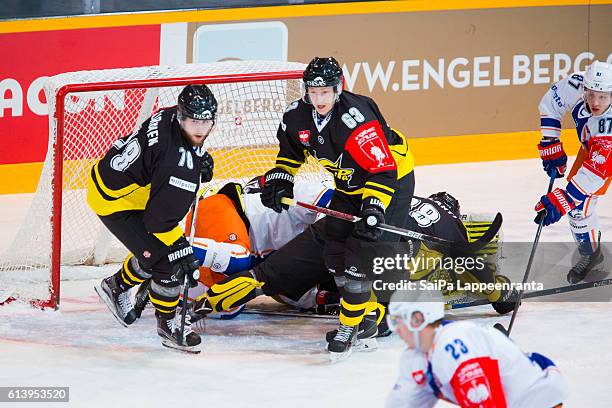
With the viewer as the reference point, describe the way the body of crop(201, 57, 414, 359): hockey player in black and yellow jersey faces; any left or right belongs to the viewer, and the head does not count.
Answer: facing the viewer and to the left of the viewer

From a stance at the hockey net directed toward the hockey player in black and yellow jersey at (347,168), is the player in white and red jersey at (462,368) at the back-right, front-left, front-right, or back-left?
front-right

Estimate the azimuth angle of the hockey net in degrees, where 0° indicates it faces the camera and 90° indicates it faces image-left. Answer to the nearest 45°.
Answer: approximately 315°

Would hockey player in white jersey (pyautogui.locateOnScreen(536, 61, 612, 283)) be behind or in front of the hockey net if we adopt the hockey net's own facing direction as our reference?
in front

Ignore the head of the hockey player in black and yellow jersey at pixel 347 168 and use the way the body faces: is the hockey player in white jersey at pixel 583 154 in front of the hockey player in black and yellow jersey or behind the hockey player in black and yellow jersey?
behind

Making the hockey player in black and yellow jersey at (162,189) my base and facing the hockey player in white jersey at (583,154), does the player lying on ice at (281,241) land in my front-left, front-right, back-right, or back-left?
front-left
